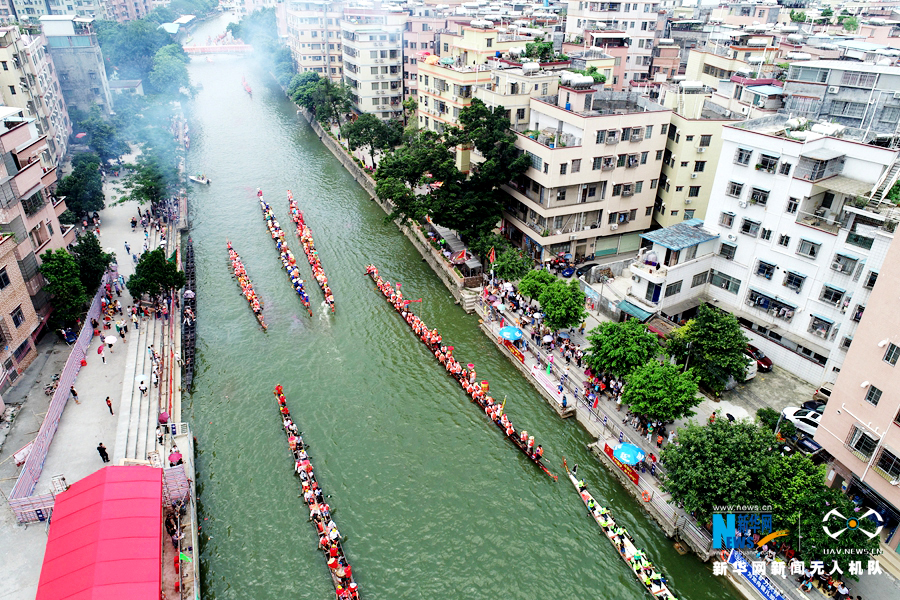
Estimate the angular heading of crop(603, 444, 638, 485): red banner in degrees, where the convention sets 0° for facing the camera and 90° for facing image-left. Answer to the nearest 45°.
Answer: approximately 45°

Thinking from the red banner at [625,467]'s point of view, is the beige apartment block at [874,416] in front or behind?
behind

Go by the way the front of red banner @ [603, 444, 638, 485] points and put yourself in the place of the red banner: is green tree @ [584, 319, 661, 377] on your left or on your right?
on your right

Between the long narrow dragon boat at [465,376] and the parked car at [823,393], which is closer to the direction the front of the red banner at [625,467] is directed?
the long narrow dragon boat

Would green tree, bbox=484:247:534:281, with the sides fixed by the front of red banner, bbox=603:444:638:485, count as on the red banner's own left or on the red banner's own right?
on the red banner's own right
